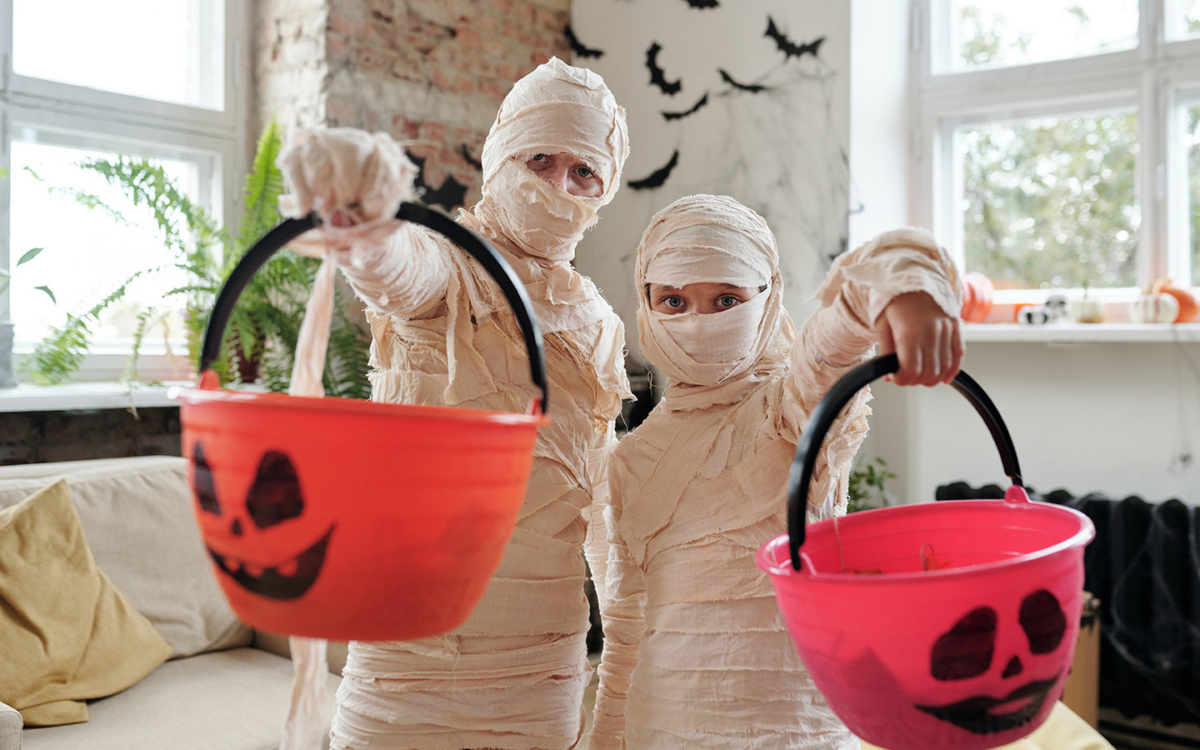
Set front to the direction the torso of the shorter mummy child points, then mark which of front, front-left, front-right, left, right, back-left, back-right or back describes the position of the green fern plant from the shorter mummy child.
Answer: back-right

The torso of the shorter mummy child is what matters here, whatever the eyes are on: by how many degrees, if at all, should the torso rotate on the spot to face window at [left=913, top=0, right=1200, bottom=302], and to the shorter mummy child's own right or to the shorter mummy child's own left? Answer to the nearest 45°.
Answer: approximately 180°

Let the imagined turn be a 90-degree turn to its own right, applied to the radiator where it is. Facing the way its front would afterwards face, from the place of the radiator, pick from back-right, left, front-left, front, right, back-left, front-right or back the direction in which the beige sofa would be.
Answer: front-left

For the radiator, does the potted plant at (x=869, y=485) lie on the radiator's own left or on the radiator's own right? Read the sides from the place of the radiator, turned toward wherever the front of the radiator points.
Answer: on the radiator's own right

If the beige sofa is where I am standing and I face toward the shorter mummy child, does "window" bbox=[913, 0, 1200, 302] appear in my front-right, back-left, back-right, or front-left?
front-left

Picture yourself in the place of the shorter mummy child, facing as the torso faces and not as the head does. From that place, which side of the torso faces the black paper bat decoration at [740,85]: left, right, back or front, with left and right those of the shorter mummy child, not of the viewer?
back

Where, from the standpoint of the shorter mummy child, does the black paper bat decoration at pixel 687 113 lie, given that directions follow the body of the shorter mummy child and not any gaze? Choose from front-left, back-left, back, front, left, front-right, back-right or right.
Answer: back

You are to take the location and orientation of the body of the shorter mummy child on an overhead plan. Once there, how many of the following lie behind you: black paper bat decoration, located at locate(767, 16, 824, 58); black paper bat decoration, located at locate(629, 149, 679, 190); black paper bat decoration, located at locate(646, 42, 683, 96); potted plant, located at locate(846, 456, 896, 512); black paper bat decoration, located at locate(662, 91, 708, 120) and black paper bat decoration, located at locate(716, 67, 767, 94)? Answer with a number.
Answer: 6

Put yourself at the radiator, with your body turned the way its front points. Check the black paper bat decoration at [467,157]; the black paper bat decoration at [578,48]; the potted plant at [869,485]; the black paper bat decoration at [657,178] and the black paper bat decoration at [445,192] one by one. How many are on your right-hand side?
5

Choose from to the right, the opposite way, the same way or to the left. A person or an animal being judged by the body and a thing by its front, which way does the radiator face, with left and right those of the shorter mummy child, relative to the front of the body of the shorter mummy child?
the same way

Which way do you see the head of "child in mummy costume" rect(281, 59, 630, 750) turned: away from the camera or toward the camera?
toward the camera

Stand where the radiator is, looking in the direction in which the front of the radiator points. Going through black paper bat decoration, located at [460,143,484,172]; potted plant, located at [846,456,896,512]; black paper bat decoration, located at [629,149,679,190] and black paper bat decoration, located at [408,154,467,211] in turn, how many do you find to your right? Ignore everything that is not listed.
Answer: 4

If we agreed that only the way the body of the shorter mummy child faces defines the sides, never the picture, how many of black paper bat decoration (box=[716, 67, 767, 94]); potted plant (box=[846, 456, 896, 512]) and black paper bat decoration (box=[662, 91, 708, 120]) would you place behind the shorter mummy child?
3

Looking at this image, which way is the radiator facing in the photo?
toward the camera

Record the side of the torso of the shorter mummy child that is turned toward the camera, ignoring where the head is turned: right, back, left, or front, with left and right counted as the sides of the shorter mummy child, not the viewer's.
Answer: front

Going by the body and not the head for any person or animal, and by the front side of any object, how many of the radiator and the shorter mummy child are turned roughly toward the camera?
2
